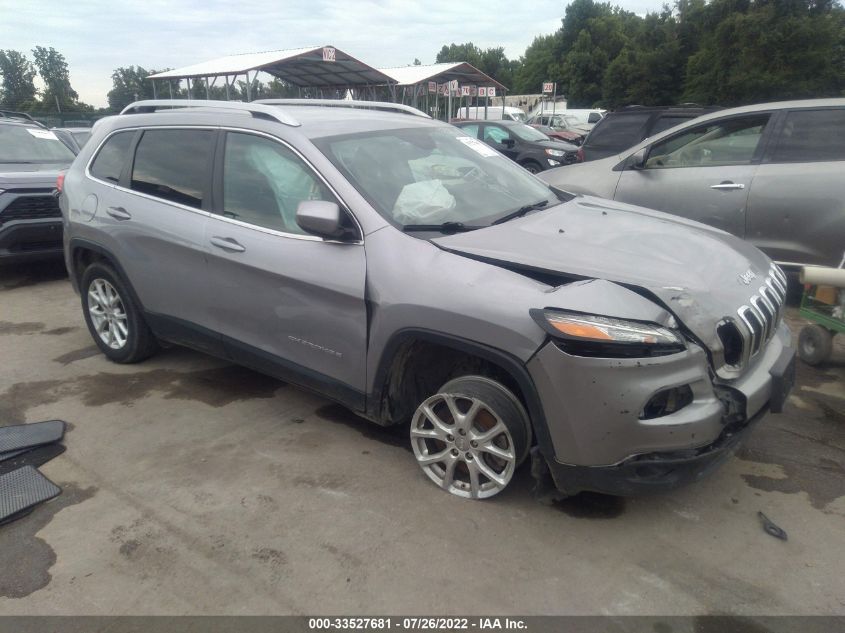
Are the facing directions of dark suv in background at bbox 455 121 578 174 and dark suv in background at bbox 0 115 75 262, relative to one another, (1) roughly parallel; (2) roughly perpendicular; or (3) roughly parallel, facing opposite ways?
roughly parallel

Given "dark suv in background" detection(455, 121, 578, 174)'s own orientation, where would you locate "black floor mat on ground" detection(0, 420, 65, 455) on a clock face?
The black floor mat on ground is roughly at 2 o'clock from the dark suv in background.

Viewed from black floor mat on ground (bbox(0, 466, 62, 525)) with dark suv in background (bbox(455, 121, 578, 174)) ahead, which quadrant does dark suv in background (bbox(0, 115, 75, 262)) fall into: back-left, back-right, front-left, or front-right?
front-left

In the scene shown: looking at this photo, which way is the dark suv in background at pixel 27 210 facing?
toward the camera

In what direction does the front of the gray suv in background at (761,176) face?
to the viewer's left

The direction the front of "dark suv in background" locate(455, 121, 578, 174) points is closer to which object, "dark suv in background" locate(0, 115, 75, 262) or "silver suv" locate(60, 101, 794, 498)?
the silver suv

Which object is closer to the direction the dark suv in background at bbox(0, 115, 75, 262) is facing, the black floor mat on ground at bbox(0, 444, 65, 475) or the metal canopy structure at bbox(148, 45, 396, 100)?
the black floor mat on ground

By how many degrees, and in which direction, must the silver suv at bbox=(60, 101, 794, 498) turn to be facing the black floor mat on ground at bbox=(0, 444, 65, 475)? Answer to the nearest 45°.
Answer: approximately 135° to its right

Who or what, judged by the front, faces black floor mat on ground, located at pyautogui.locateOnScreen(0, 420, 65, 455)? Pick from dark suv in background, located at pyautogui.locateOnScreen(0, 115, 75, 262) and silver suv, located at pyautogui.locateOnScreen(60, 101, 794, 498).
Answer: the dark suv in background

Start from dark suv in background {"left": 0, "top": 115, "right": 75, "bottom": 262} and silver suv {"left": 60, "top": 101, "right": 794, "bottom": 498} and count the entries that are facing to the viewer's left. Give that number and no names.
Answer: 0

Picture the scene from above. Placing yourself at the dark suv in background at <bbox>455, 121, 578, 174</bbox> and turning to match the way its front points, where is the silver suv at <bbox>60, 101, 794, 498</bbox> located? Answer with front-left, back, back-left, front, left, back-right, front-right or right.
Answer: front-right

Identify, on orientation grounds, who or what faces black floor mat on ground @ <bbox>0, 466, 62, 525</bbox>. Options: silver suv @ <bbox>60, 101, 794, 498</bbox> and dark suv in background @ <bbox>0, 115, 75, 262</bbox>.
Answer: the dark suv in background

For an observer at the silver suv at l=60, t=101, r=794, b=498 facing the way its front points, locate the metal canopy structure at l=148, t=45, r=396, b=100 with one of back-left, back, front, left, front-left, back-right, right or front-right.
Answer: back-left

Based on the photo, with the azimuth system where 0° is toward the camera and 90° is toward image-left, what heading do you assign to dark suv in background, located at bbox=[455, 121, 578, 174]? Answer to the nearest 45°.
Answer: approximately 315°

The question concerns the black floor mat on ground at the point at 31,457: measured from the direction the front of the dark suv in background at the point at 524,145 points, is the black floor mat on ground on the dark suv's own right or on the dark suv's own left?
on the dark suv's own right

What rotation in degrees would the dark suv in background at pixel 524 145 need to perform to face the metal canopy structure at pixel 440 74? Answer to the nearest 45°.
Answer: approximately 135° to its left

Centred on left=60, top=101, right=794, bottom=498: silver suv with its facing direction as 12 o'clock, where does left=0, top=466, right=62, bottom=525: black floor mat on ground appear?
The black floor mat on ground is roughly at 4 o'clock from the silver suv.
